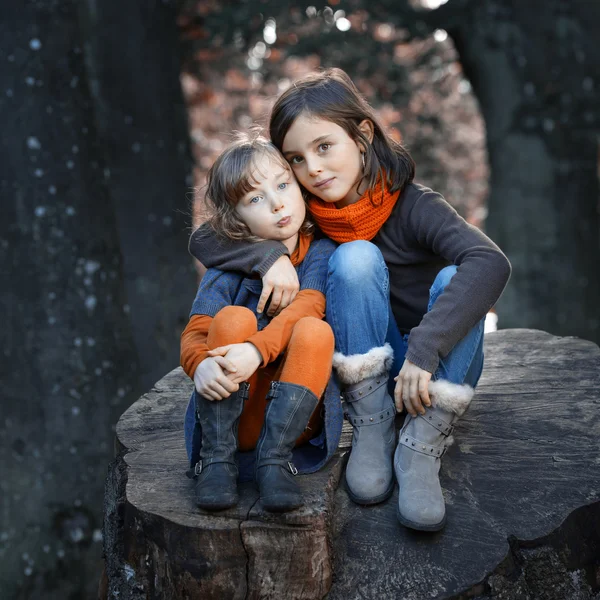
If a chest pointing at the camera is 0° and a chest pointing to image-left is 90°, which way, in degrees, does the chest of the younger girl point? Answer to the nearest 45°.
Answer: approximately 0°

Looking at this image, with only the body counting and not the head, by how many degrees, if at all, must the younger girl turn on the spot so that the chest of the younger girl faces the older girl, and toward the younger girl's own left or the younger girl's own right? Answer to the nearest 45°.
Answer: approximately 90° to the younger girl's own left

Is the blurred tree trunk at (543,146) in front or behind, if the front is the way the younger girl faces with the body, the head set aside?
behind

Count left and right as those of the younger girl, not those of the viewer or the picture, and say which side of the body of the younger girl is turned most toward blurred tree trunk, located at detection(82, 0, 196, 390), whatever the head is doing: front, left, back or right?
back
